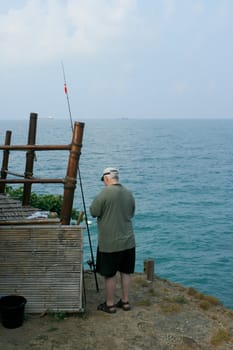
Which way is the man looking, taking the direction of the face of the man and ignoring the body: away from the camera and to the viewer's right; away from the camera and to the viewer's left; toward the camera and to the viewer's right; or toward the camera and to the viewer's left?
away from the camera and to the viewer's left

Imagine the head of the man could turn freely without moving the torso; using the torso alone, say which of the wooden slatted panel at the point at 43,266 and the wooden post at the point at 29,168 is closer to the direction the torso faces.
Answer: the wooden post

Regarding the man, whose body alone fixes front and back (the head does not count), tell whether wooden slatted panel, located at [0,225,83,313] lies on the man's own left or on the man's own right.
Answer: on the man's own left

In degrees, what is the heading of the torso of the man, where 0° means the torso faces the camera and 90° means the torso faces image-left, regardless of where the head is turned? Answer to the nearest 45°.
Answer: approximately 135°

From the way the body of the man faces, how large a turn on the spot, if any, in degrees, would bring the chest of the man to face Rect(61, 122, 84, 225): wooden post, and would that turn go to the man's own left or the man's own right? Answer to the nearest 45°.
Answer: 0° — they already face it

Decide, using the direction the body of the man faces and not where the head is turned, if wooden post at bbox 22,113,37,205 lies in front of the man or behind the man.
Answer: in front
